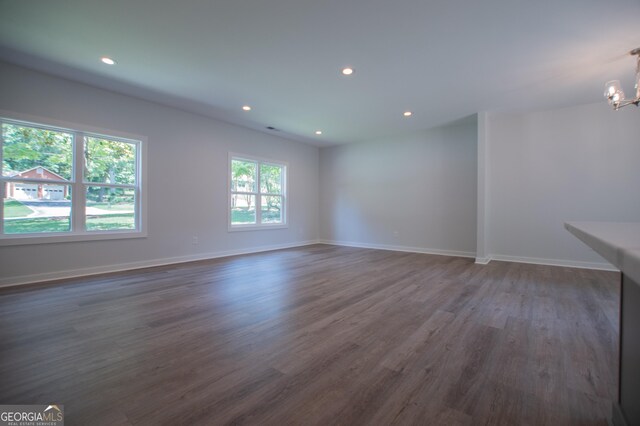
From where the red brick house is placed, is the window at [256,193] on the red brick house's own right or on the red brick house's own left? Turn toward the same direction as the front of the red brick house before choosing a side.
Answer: on the red brick house's own left

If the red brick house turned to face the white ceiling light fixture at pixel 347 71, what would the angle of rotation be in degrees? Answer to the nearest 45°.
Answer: approximately 45° to its left
